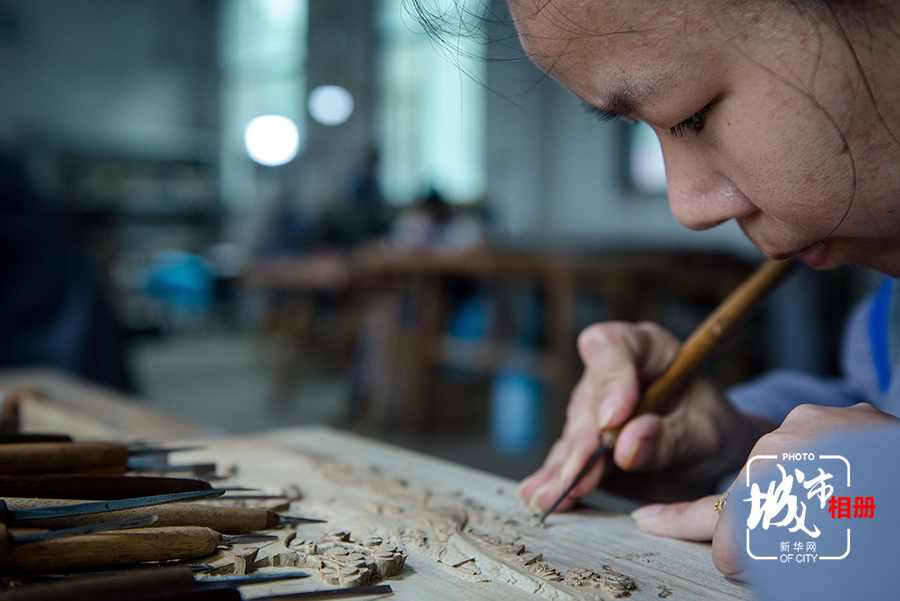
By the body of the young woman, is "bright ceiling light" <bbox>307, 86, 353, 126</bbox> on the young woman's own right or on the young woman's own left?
on the young woman's own right

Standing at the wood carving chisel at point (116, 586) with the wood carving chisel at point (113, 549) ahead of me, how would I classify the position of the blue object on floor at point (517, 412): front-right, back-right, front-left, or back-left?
front-right

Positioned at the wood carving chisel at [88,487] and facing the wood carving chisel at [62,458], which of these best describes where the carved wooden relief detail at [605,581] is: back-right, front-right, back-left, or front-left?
back-right

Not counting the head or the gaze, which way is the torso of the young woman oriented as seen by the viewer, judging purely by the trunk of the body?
to the viewer's left

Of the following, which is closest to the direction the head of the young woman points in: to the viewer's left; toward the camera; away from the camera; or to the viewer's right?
to the viewer's left

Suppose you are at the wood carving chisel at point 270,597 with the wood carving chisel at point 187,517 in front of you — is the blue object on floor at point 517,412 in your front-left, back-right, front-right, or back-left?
front-right
